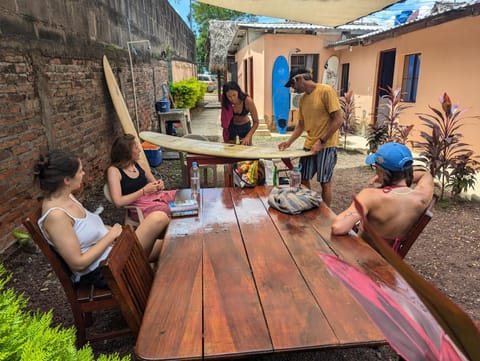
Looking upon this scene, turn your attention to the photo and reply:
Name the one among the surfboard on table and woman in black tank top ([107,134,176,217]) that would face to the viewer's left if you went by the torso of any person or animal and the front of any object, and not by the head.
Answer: the surfboard on table

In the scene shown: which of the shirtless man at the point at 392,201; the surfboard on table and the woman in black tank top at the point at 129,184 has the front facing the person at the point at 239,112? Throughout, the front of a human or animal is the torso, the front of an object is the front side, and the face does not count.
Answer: the shirtless man

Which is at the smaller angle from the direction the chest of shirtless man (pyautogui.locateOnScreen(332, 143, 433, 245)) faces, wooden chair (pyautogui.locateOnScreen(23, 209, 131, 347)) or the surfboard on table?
the surfboard on table

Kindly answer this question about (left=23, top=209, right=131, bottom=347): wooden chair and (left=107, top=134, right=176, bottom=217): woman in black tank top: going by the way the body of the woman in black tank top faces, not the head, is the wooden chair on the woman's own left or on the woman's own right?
on the woman's own right

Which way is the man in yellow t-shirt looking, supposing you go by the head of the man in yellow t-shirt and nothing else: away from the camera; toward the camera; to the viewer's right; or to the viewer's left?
to the viewer's left

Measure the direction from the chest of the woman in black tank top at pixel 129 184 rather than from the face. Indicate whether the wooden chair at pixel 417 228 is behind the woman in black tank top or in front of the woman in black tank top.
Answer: in front

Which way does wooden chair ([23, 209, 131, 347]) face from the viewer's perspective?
to the viewer's right

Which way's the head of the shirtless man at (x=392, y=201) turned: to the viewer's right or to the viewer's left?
to the viewer's left

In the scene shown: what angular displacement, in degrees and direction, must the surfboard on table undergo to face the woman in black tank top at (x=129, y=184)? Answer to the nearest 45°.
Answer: approximately 45° to its left

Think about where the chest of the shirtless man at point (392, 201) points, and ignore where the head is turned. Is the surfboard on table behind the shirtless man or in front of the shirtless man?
in front

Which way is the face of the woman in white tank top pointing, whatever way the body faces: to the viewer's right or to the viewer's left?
to the viewer's right

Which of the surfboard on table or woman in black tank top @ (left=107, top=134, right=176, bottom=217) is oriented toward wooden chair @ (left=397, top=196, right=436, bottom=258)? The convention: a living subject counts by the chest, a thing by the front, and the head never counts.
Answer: the woman in black tank top

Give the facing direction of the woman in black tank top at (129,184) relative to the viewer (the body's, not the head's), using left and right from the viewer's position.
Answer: facing the viewer and to the right of the viewer

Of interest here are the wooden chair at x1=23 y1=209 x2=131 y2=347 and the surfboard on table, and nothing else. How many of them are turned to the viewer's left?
1

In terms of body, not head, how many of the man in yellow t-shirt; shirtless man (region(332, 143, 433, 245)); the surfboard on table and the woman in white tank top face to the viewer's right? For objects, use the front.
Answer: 1
